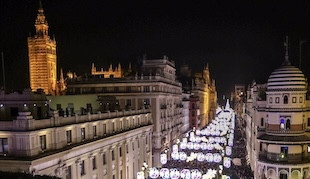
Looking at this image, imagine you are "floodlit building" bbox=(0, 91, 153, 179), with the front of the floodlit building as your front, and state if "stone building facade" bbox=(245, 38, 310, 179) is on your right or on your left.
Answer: on your left

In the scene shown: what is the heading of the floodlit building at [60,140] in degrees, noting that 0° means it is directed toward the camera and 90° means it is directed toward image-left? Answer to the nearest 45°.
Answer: approximately 315°
